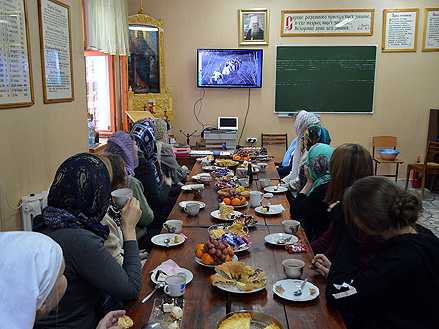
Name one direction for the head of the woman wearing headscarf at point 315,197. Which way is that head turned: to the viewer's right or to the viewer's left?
to the viewer's left

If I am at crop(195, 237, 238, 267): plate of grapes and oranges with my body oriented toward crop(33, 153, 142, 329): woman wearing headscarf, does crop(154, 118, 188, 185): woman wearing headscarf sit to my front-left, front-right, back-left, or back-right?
back-right

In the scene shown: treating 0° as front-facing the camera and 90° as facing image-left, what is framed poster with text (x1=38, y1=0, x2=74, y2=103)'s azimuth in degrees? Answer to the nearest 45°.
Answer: approximately 315°

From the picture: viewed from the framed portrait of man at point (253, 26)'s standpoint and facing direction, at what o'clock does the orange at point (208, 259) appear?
The orange is roughly at 12 o'clock from the framed portrait of man.

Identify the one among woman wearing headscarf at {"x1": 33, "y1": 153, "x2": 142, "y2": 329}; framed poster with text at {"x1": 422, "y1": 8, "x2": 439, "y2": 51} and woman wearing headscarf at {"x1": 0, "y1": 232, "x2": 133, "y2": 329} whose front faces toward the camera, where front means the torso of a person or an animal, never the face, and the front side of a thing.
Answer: the framed poster with text

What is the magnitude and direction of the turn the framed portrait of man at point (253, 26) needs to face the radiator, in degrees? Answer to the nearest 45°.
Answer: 0° — it already faces it

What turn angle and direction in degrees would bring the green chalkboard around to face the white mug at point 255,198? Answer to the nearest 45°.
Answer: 0° — it already faces it

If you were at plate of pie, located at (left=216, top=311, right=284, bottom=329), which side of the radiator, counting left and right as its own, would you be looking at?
front

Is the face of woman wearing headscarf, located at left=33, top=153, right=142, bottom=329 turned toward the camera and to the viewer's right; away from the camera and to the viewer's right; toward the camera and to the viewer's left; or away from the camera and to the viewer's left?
away from the camera and to the viewer's right

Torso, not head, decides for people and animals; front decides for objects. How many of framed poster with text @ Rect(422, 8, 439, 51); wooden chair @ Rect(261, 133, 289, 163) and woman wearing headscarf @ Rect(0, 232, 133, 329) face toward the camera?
2

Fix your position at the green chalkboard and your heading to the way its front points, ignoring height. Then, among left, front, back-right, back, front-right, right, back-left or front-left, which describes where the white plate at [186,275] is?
front

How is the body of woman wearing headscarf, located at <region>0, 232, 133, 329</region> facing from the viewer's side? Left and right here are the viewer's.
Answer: facing away from the viewer and to the right of the viewer

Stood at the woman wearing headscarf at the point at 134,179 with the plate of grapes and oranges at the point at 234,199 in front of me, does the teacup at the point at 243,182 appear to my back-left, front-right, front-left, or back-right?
front-left

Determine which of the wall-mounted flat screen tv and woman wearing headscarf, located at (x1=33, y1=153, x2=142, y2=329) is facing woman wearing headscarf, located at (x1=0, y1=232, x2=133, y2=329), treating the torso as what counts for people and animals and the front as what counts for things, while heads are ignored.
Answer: the wall-mounted flat screen tv

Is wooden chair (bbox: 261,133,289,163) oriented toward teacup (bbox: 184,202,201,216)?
yes

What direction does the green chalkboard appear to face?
toward the camera

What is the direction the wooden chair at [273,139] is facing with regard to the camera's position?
facing the viewer

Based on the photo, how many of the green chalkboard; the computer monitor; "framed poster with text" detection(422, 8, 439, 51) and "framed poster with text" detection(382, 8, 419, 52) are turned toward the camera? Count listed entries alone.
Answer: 4
